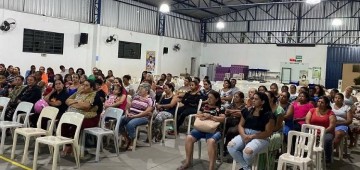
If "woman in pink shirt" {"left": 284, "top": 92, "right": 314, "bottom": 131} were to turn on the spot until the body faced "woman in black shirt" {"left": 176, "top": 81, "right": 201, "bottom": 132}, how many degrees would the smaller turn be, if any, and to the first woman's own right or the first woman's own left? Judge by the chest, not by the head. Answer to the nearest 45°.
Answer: approximately 45° to the first woman's own right

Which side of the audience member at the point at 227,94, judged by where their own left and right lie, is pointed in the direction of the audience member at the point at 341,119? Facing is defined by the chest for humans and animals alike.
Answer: left

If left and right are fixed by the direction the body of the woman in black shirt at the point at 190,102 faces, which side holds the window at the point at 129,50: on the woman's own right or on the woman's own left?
on the woman's own right

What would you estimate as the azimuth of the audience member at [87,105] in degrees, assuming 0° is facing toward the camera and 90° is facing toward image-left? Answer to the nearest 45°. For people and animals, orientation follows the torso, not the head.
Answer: approximately 45°

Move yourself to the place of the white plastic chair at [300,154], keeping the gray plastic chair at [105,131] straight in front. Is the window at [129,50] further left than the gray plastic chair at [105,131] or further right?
right

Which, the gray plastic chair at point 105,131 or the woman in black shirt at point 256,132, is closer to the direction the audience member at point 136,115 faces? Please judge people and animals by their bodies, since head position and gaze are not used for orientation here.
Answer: the gray plastic chair

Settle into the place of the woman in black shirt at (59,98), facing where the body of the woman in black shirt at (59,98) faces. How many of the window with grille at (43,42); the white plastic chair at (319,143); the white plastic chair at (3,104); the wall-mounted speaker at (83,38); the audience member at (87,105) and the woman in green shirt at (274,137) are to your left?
3

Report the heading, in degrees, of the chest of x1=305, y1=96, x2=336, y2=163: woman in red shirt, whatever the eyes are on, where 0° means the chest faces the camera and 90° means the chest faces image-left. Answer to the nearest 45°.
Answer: approximately 45°
